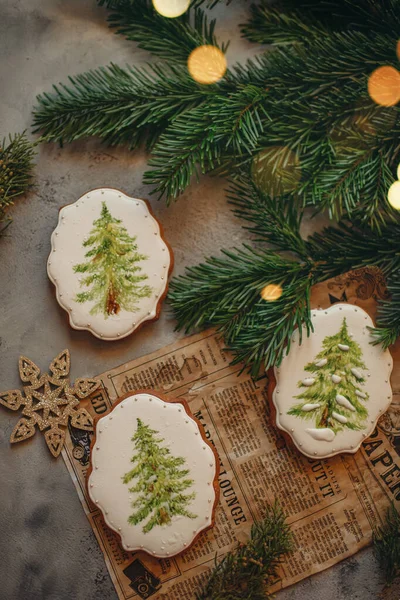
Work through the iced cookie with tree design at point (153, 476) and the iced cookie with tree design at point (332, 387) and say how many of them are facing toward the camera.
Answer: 2

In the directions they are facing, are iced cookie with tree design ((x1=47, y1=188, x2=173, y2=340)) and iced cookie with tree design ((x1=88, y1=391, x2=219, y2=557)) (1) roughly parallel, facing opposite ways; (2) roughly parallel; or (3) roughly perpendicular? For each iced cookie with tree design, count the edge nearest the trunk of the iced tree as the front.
roughly parallel

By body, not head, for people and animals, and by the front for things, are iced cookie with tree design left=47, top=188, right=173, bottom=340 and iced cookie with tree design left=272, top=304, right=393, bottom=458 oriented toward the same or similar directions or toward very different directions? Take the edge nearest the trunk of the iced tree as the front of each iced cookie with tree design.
same or similar directions

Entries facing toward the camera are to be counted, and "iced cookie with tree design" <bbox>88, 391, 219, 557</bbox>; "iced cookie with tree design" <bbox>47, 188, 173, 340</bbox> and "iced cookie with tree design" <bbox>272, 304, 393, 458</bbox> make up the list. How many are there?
3

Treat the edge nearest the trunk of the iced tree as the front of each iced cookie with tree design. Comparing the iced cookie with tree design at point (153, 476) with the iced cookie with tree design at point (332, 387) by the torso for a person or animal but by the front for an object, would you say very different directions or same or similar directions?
same or similar directions

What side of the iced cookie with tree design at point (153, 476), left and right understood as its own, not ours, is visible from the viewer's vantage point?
front

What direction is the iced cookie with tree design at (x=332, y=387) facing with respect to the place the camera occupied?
facing the viewer
